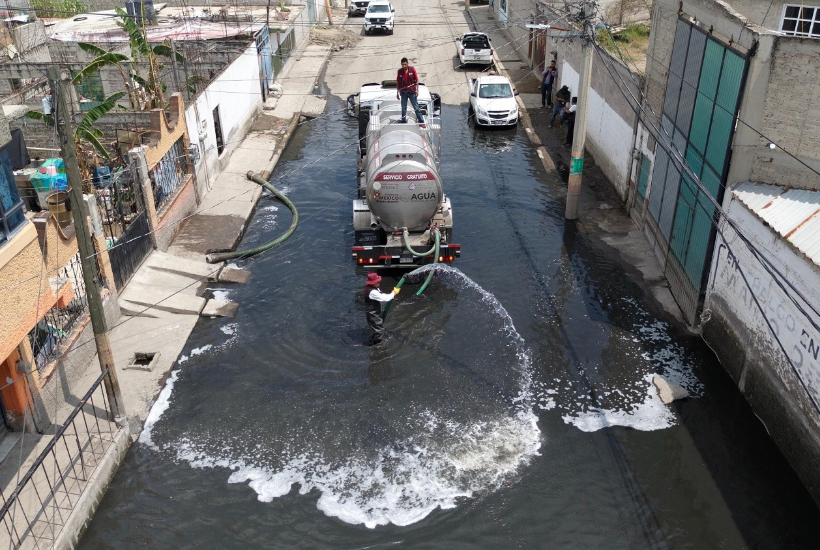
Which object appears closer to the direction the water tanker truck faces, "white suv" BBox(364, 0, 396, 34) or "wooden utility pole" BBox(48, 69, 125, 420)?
the white suv

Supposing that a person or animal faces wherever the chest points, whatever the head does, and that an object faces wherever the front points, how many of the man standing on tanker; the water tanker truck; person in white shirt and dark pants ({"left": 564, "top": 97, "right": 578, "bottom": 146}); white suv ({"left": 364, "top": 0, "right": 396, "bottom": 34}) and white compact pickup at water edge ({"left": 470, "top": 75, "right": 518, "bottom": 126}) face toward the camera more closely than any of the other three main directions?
3

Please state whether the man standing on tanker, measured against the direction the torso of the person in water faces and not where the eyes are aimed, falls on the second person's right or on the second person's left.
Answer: on the second person's left

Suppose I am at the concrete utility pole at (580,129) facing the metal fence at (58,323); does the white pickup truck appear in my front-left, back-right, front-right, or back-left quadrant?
back-right

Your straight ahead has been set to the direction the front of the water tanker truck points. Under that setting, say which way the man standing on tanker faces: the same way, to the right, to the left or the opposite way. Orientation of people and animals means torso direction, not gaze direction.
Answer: the opposite way

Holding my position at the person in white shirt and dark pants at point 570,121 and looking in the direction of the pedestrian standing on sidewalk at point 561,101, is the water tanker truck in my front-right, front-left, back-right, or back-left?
back-left

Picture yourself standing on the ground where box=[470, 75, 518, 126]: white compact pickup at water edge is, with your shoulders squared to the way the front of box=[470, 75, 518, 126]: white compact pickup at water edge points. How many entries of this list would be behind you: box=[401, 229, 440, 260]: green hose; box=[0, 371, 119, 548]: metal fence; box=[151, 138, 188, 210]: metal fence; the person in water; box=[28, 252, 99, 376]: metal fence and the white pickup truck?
1

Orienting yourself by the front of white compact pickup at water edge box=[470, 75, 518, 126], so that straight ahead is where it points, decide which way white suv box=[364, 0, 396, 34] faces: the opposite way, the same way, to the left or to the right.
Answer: the same way

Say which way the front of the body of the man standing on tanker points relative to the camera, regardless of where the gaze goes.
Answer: toward the camera

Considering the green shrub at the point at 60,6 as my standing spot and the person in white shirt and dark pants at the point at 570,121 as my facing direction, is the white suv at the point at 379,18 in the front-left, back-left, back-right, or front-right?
front-left

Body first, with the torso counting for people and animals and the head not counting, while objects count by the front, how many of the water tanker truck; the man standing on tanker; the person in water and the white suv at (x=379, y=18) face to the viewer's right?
1

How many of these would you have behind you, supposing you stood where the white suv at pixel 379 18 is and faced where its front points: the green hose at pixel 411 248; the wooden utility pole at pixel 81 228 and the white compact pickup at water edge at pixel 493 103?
0

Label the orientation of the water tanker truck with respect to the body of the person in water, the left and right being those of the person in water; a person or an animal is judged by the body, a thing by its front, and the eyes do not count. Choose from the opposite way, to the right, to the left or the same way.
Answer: to the left

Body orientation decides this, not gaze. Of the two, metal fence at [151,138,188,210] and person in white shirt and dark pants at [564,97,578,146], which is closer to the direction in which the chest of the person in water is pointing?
the person in white shirt and dark pants

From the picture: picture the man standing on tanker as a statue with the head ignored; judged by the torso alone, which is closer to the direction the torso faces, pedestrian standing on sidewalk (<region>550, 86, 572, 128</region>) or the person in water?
the person in water

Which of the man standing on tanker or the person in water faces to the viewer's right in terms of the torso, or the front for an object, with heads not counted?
the person in water

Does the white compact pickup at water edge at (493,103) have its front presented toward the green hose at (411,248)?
yes

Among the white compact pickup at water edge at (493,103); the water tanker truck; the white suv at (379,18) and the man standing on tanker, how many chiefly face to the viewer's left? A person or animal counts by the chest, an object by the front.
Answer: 0

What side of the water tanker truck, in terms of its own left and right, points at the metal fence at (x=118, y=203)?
left

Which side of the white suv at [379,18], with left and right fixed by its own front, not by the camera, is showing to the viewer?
front
